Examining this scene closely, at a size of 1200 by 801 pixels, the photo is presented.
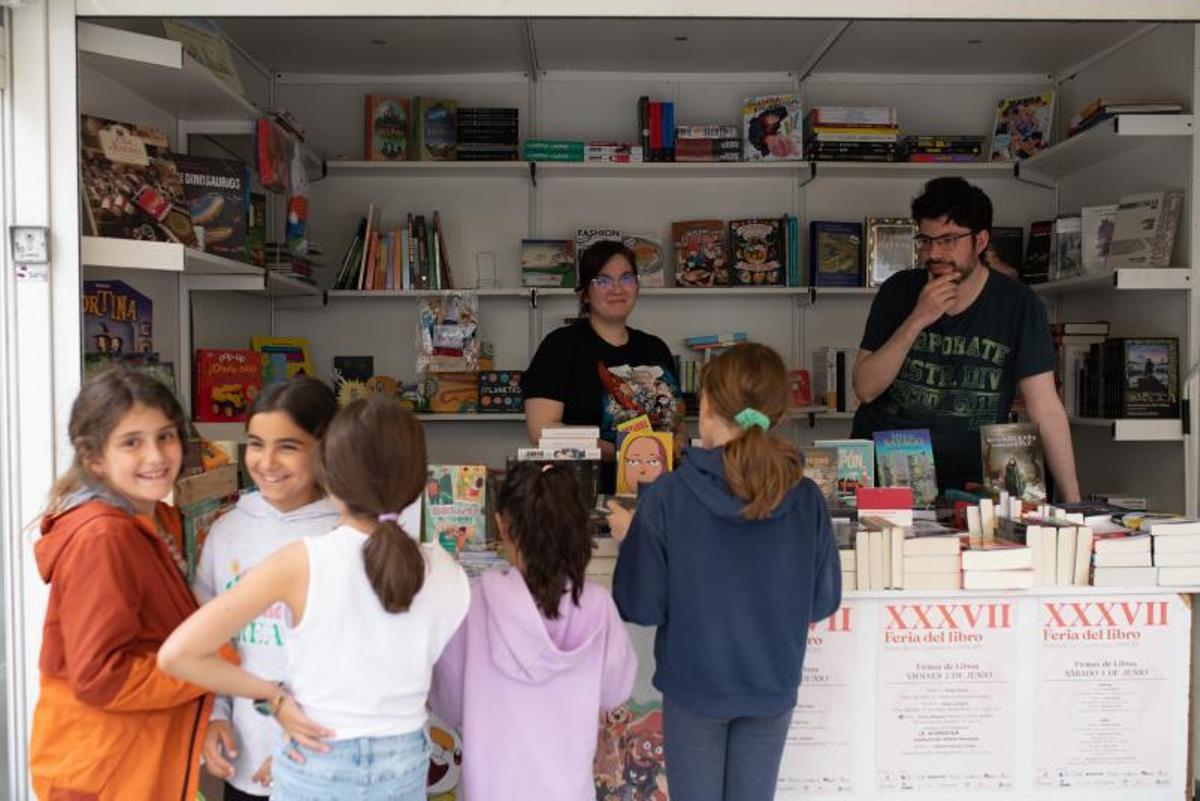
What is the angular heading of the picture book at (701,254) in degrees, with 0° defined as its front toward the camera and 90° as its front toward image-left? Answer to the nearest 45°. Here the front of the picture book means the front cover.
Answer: approximately 0°

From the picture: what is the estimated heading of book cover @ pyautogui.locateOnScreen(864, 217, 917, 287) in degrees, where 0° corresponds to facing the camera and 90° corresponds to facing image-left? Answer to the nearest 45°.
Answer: approximately 0°

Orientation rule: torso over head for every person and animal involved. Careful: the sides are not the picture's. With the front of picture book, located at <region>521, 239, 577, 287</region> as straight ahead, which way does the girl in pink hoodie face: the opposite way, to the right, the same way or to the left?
the opposite way

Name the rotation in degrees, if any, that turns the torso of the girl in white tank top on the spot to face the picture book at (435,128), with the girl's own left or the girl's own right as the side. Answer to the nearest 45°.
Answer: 0° — they already face it

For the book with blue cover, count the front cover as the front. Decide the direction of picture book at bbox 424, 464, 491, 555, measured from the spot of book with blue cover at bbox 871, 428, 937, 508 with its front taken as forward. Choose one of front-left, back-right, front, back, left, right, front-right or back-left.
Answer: front-right

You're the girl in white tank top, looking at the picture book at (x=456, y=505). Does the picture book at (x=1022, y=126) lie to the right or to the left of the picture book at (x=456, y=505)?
right
